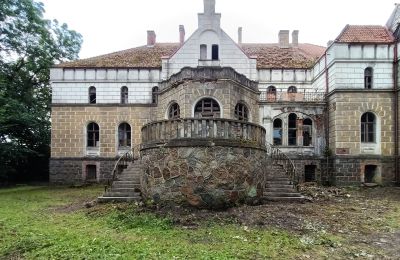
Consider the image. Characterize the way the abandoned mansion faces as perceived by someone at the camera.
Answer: facing the viewer

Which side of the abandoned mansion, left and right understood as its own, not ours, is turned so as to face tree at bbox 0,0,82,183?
right
